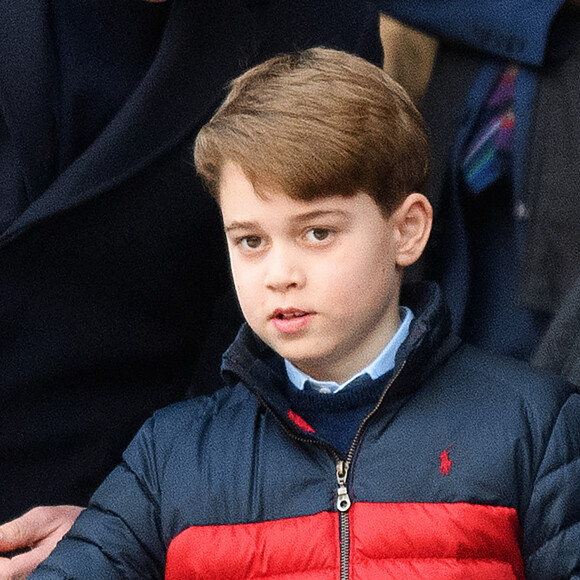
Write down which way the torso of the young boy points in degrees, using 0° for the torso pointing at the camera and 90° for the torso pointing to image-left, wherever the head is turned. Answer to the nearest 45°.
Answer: approximately 0°
